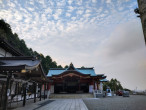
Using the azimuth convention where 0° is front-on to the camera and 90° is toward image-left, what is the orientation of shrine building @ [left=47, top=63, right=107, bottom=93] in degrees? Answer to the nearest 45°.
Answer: approximately 0°
